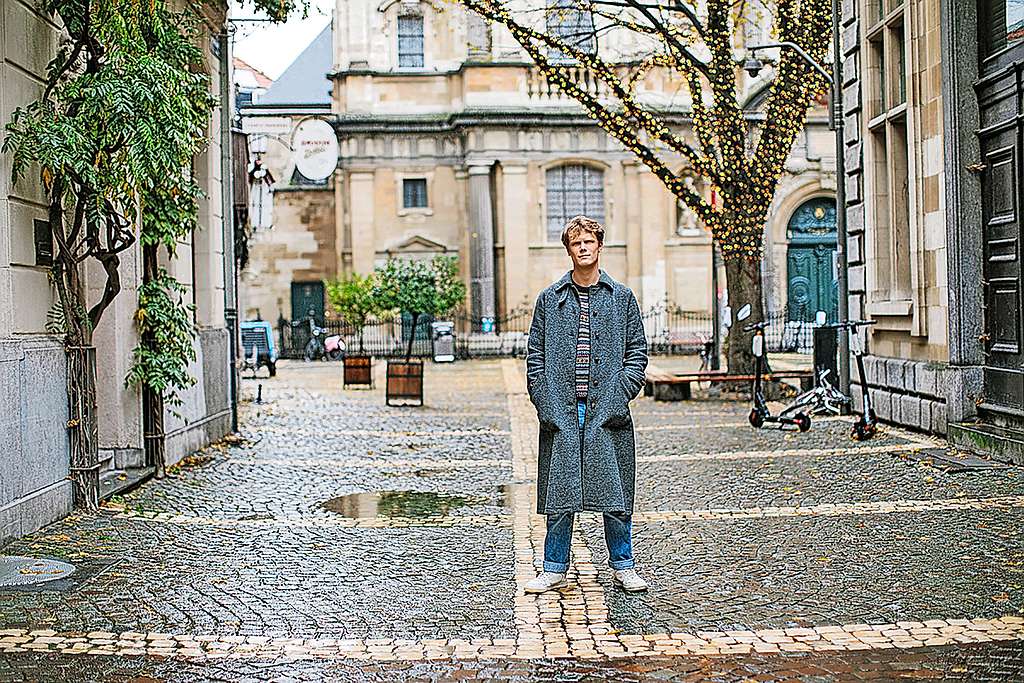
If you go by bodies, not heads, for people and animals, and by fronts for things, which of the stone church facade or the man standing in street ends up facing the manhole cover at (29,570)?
the stone church facade

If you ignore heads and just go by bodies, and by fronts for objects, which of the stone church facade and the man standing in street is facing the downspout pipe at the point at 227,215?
the stone church facade

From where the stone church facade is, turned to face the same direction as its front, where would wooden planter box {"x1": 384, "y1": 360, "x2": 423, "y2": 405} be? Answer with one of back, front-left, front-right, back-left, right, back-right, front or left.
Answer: front

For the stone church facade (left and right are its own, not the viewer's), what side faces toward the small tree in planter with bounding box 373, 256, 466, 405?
front

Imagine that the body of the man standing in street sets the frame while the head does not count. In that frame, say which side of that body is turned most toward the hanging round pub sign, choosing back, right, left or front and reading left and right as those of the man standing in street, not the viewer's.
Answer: back

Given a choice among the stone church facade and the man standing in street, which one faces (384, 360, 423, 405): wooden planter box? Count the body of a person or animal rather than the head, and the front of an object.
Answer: the stone church facade

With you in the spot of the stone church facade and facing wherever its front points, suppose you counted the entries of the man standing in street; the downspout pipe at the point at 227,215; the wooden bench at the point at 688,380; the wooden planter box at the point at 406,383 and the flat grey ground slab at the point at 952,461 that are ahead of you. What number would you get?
5

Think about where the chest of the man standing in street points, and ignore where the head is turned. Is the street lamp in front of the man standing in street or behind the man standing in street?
behind

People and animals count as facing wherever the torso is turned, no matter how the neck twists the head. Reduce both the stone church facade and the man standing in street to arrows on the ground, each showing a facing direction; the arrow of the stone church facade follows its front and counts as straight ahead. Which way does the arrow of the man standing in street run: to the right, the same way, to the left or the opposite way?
the same way

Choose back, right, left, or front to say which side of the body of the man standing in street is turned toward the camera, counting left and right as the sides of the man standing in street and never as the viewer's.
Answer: front

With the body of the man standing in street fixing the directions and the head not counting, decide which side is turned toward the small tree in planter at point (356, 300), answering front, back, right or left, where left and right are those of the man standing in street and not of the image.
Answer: back

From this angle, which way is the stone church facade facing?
toward the camera

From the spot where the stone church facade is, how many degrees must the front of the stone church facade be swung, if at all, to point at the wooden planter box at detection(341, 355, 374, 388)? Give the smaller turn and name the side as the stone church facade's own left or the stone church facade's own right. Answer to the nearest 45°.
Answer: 0° — it already faces it

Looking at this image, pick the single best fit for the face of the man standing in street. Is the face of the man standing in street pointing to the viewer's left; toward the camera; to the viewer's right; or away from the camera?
toward the camera

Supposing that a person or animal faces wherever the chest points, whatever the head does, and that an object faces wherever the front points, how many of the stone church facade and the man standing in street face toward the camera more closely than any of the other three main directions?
2
